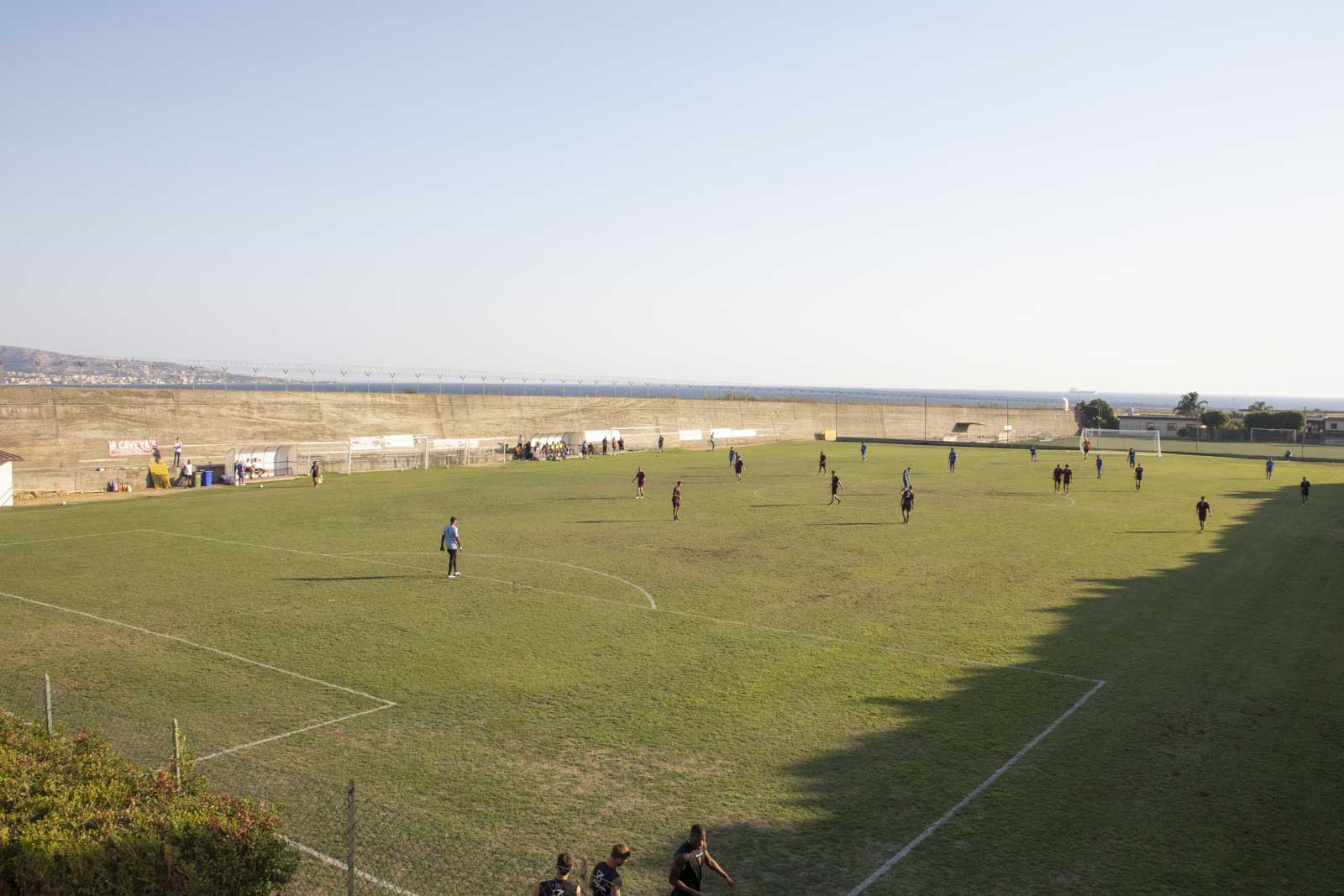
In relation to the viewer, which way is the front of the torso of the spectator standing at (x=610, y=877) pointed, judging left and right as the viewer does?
facing away from the viewer and to the right of the viewer

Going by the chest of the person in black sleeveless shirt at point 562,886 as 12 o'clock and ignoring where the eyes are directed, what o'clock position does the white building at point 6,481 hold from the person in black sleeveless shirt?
The white building is roughly at 11 o'clock from the person in black sleeveless shirt.

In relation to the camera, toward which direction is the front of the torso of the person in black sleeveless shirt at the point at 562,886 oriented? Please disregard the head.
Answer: away from the camera

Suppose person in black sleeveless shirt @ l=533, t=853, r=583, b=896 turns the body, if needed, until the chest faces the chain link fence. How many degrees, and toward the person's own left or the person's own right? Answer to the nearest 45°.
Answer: approximately 45° to the person's own left

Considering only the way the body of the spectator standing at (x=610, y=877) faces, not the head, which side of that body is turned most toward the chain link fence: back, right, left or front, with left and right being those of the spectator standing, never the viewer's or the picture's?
left

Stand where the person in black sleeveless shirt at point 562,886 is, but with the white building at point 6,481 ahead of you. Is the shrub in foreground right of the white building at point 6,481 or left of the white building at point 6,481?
left

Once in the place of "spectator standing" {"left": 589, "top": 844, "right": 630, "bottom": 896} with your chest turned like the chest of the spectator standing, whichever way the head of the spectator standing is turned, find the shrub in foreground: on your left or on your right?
on your left

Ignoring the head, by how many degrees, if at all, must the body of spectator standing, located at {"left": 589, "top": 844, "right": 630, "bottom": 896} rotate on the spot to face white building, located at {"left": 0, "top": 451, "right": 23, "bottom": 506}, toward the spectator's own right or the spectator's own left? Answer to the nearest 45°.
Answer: approximately 90° to the spectator's own left
